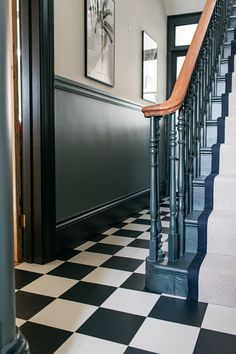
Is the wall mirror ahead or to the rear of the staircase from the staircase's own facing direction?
to the rear

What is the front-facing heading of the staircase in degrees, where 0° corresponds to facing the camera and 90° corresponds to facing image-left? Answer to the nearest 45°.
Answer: approximately 0°

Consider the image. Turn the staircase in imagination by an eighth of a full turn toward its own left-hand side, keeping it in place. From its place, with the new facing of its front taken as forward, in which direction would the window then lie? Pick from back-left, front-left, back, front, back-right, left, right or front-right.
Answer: back-left
